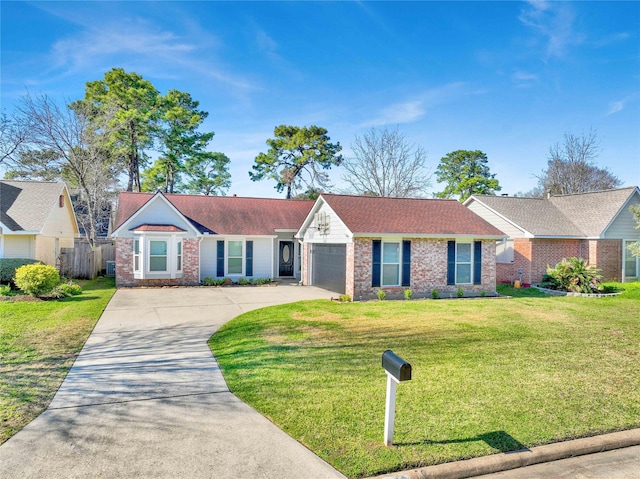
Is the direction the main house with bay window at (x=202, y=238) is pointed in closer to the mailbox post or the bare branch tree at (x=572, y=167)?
the mailbox post

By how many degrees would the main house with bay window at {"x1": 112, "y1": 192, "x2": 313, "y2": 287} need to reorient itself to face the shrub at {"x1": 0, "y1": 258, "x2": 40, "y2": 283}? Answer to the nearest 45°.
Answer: approximately 90° to its right

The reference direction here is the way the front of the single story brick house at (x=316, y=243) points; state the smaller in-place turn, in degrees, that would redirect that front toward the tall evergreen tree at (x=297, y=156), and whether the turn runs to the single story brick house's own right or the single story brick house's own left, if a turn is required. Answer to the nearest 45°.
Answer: approximately 180°

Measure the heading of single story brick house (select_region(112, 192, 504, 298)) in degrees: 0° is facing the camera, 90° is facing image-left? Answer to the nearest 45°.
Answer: approximately 0°

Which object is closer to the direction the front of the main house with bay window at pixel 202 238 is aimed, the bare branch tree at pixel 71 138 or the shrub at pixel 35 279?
the shrub

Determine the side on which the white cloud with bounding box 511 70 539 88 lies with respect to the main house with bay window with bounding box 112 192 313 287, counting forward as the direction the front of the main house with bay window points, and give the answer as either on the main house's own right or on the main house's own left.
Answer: on the main house's own left

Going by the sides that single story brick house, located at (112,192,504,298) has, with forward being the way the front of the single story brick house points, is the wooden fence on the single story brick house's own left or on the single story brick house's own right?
on the single story brick house's own right
